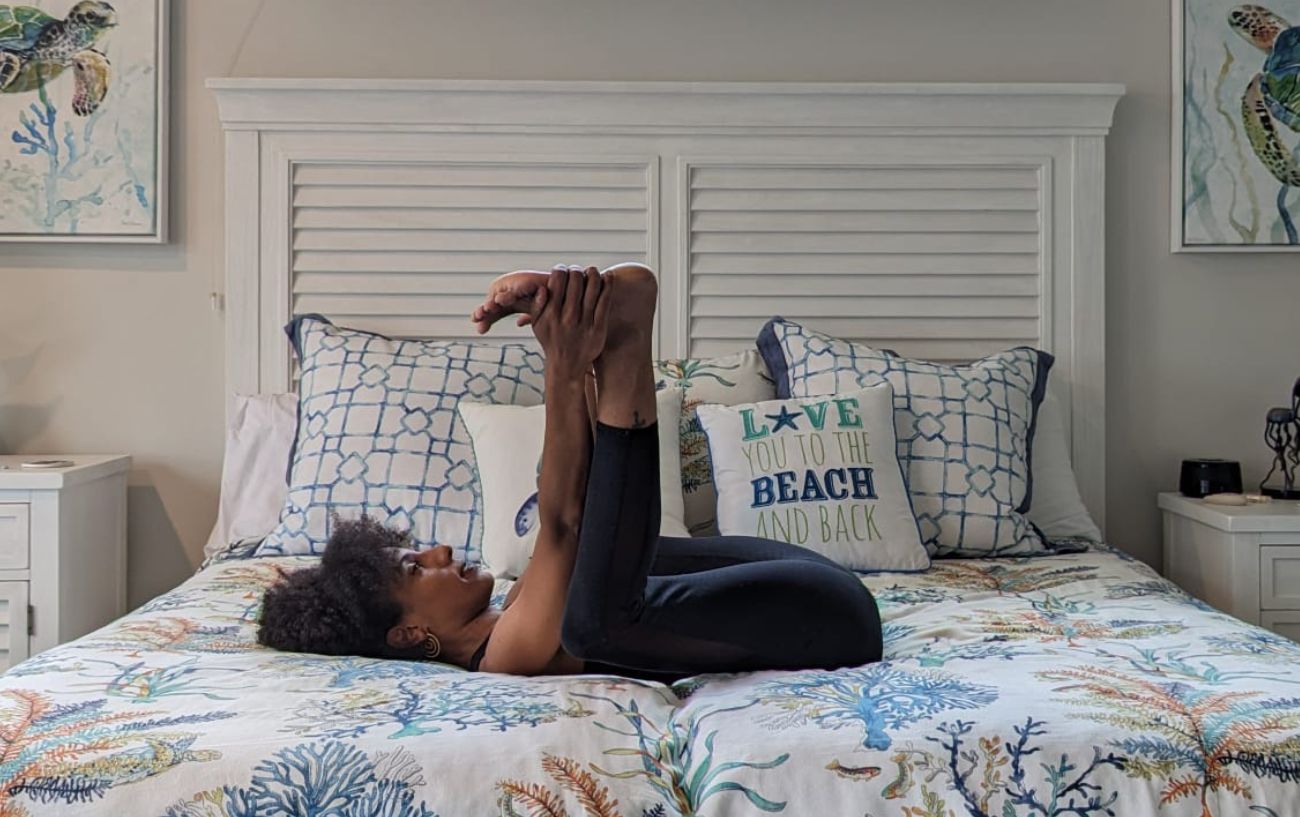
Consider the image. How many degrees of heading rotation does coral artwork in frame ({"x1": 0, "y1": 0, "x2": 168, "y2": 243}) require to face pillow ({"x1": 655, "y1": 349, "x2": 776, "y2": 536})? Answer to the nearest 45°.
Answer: approximately 45° to its left

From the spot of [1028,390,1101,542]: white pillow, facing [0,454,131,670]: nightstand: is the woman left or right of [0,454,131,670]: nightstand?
left

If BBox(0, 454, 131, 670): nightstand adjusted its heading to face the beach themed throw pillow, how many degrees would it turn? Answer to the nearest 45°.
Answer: approximately 45° to its left

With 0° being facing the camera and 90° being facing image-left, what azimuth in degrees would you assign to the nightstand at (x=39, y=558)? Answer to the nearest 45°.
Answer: approximately 0°

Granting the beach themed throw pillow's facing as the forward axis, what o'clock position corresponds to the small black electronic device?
The small black electronic device is roughly at 8 o'clock from the beach themed throw pillow.

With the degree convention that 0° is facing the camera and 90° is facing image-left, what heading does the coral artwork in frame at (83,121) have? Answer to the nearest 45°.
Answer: approximately 0°
